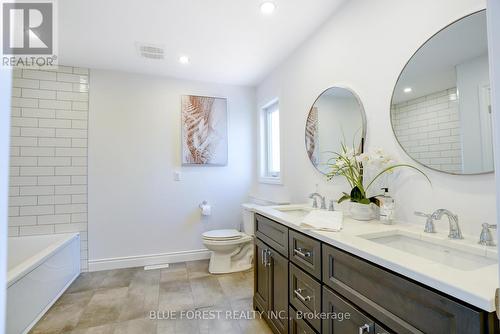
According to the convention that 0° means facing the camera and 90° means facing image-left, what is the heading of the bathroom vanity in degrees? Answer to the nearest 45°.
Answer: approximately 45°

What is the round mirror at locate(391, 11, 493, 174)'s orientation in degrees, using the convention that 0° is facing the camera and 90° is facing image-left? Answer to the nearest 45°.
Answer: approximately 45°

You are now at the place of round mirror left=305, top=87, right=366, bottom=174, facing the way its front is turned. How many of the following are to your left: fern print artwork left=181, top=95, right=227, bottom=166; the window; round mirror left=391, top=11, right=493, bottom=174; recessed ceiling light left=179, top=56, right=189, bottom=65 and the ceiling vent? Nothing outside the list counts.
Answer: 1

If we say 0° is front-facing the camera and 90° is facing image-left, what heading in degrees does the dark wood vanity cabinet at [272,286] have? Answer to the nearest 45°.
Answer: approximately 45°

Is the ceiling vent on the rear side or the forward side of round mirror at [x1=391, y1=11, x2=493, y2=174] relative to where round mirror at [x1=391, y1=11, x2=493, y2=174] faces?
on the forward side

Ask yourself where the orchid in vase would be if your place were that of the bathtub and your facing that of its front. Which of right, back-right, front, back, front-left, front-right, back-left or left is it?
front

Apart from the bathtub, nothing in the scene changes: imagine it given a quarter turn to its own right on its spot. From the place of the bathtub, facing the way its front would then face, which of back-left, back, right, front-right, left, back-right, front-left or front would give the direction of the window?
back-left

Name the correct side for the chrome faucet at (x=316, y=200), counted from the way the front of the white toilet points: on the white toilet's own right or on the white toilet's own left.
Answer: on the white toilet's own left

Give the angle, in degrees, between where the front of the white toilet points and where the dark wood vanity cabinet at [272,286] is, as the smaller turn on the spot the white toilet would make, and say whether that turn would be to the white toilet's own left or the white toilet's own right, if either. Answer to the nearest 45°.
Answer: approximately 90° to the white toilet's own left

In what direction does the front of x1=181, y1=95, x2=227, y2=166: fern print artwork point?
toward the camera

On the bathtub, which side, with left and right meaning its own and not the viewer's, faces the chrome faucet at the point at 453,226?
front

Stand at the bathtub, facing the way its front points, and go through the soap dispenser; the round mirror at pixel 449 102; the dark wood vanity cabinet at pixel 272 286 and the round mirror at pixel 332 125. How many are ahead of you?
4

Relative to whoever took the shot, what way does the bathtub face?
facing the viewer and to the right of the viewer

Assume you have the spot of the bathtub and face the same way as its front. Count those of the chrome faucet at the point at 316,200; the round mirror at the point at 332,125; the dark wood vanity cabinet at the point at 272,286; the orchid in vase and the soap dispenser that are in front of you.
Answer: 5
